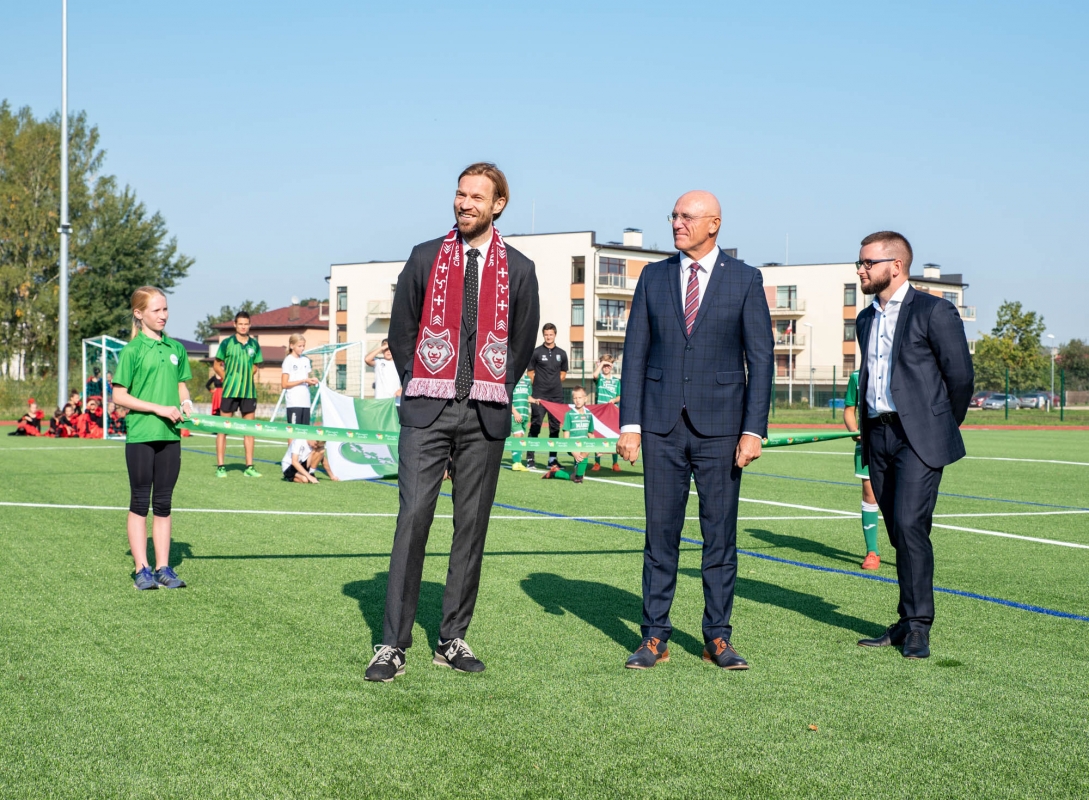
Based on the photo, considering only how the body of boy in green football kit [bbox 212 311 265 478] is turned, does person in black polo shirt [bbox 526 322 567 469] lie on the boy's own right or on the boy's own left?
on the boy's own left

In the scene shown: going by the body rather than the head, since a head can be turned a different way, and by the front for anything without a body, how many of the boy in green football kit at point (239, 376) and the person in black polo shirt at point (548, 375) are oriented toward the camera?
2

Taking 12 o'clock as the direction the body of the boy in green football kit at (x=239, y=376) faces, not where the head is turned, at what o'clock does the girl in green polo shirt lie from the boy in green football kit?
The girl in green polo shirt is roughly at 12 o'clock from the boy in green football kit.

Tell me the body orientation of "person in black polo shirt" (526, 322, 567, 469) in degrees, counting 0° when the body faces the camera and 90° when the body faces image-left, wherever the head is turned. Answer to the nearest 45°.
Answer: approximately 0°

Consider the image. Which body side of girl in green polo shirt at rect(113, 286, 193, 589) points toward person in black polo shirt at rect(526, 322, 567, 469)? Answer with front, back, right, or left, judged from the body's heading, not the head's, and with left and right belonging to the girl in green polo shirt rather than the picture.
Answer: left

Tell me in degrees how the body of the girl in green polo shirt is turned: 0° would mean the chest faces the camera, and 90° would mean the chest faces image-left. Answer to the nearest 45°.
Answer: approximately 315°

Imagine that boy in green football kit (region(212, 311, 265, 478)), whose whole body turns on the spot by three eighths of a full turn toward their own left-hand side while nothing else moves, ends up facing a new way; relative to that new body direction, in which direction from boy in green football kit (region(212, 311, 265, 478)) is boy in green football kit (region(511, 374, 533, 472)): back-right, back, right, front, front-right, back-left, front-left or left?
front-right

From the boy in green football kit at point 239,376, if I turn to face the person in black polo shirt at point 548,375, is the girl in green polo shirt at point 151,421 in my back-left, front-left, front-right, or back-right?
back-right

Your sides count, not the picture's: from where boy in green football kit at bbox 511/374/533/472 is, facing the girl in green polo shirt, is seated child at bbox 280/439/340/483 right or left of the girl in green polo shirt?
right

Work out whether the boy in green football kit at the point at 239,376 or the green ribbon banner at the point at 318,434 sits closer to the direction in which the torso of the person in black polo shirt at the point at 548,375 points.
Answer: the green ribbon banner

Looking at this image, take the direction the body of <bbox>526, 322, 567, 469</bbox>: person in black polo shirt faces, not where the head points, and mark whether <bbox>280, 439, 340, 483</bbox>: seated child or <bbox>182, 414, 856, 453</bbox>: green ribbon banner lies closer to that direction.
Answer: the green ribbon banner

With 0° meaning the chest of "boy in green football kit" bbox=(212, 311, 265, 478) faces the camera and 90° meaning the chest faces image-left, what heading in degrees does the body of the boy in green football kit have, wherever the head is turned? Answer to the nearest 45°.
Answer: approximately 0°
